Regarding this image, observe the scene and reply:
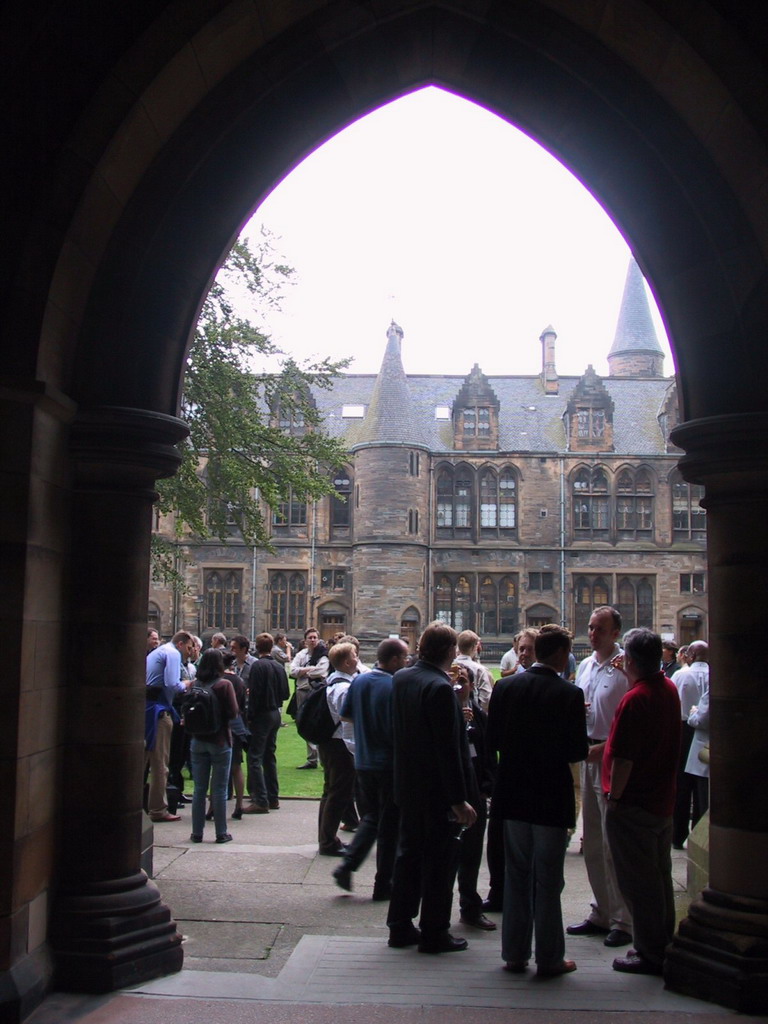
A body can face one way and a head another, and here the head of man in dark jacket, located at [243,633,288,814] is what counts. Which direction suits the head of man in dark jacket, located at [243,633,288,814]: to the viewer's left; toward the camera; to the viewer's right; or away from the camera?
away from the camera

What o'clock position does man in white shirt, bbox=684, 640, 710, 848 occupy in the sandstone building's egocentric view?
The man in white shirt is roughly at 12 o'clock from the sandstone building.

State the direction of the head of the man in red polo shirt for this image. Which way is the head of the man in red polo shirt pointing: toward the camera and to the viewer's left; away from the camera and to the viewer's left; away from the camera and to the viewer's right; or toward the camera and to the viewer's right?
away from the camera and to the viewer's left

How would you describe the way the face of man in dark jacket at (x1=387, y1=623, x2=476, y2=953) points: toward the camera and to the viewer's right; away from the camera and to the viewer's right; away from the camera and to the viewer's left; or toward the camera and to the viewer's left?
away from the camera and to the viewer's right

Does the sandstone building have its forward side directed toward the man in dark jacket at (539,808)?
yes

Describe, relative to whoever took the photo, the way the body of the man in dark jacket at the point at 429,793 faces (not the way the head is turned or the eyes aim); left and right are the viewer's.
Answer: facing away from the viewer and to the right of the viewer

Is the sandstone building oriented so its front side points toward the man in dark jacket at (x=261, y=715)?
yes

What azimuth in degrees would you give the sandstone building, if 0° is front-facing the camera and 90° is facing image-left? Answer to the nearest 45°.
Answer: approximately 0°

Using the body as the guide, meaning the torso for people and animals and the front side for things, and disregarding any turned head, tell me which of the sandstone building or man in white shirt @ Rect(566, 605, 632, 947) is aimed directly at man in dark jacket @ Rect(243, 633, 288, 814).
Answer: the sandstone building

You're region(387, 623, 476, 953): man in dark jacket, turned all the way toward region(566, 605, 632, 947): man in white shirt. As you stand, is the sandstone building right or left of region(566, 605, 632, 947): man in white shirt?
left

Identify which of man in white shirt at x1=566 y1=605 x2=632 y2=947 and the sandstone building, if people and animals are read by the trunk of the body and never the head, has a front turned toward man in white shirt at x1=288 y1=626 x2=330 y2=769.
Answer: the sandstone building

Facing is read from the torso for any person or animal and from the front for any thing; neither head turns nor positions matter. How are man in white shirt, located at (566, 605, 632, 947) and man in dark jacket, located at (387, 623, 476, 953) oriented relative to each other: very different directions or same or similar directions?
very different directions
